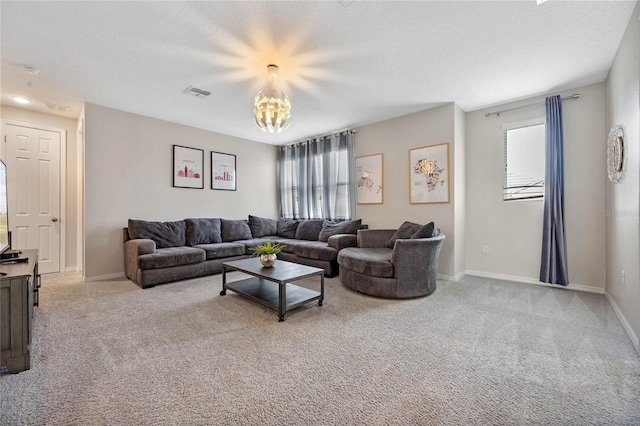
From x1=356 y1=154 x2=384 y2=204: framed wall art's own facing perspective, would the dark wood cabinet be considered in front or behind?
in front

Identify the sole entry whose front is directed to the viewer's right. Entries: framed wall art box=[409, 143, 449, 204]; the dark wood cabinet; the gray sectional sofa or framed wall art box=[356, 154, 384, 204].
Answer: the dark wood cabinet

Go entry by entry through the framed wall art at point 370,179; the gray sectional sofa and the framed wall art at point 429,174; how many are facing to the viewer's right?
0

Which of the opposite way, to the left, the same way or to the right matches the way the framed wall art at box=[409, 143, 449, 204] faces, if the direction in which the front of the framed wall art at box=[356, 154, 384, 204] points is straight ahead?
the same way

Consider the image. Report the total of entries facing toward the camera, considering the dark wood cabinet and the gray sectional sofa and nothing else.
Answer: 1

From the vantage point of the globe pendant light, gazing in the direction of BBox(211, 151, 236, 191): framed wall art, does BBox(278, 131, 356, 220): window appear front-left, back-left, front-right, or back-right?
front-right

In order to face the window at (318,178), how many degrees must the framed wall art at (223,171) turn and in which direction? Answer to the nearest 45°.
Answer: approximately 45° to its left

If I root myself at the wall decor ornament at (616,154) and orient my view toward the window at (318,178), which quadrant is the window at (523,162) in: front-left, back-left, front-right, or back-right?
front-right

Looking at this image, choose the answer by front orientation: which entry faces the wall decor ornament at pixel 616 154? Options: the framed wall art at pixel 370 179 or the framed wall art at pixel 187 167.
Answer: the framed wall art at pixel 187 167

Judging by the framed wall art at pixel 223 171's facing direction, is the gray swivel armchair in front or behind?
in front

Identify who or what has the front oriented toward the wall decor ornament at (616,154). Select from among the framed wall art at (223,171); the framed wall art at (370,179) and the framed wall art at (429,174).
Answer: the framed wall art at (223,171)

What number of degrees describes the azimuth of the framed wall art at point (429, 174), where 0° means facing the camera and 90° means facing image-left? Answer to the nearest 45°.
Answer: approximately 45°

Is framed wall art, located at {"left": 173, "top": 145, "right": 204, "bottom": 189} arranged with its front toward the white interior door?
no

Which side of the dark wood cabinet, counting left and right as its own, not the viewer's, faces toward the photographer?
right

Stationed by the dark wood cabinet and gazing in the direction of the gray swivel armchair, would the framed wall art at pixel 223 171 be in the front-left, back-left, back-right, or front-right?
front-left

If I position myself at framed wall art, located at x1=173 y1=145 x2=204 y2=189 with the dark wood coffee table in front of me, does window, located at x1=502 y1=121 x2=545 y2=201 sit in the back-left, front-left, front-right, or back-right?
front-left

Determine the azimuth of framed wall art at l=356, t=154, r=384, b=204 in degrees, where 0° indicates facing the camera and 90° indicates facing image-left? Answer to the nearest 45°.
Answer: approximately 45°

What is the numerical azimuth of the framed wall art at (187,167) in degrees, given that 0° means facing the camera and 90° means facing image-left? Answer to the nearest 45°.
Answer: approximately 315°

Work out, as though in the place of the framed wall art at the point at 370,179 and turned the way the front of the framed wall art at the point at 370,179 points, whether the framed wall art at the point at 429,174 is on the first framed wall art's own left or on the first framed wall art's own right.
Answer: on the first framed wall art's own left

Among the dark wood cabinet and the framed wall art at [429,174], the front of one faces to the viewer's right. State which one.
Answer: the dark wood cabinet
